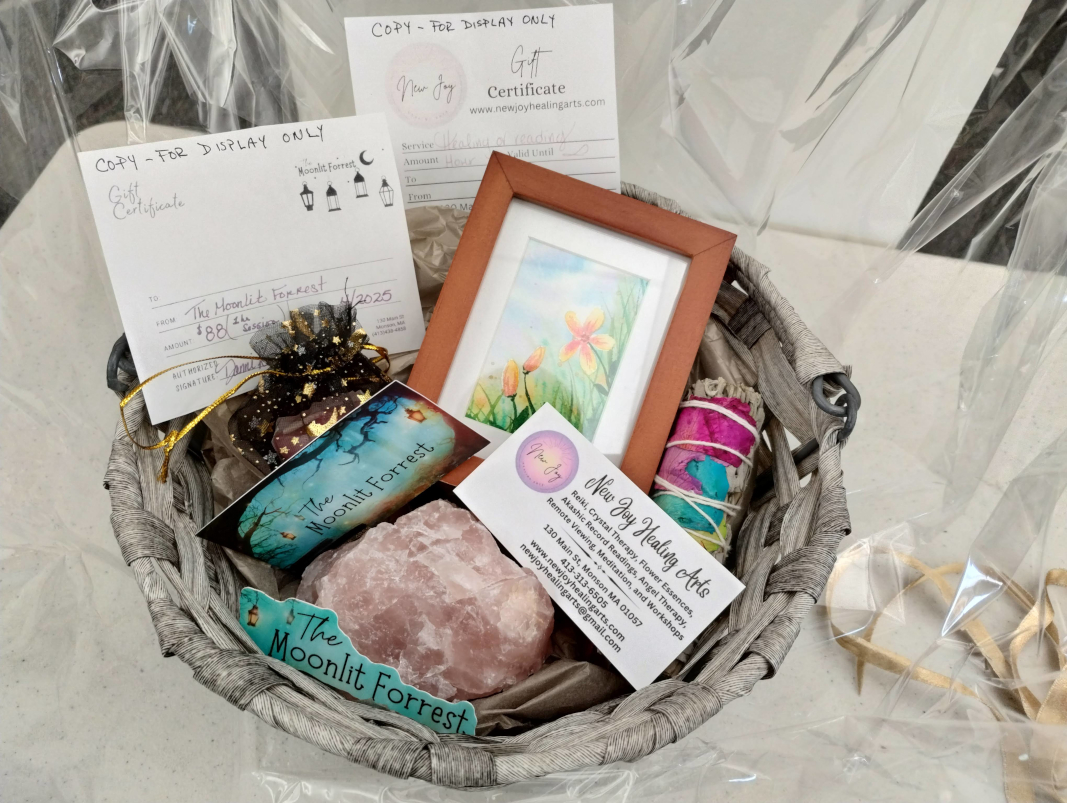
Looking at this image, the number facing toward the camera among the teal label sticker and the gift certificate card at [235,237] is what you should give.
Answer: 2

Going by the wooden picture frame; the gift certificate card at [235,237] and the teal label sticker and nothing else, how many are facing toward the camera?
3

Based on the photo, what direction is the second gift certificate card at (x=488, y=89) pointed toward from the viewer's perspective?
toward the camera

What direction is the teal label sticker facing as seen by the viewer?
toward the camera
